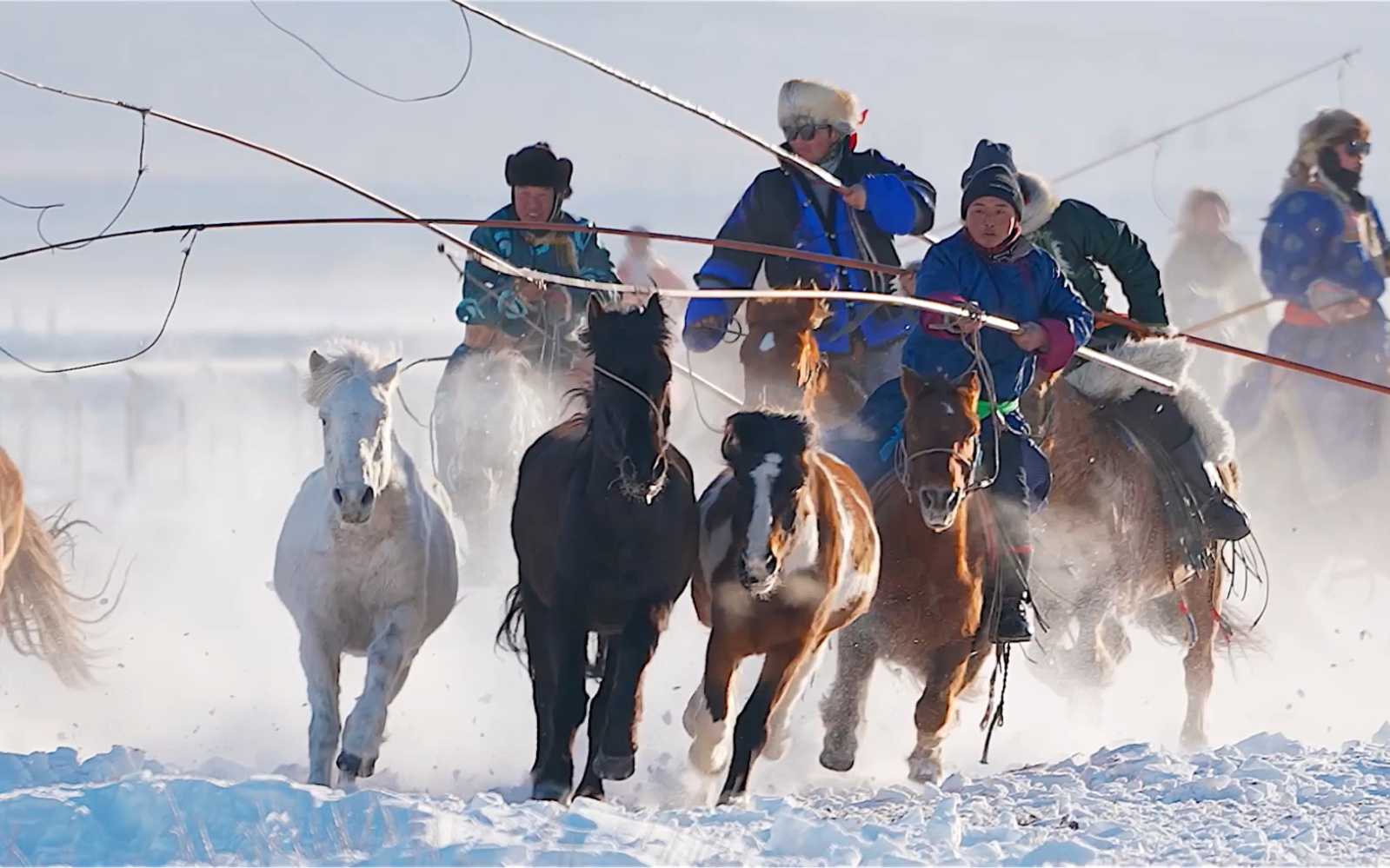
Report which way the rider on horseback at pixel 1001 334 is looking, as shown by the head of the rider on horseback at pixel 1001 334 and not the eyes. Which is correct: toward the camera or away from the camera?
toward the camera

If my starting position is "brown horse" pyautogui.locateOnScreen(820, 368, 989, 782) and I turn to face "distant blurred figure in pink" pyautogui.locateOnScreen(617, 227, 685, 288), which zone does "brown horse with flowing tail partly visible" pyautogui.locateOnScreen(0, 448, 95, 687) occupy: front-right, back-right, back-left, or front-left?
front-left

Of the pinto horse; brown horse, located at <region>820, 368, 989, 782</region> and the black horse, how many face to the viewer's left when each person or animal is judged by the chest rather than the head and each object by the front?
0

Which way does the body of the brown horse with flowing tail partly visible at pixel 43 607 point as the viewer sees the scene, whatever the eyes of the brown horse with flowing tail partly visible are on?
to the viewer's left

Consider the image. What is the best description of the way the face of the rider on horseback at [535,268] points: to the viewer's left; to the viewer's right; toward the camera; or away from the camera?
toward the camera

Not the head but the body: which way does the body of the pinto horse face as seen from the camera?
toward the camera

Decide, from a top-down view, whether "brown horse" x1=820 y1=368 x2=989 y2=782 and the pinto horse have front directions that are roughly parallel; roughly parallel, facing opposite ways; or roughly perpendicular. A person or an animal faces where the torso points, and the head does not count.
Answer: roughly parallel

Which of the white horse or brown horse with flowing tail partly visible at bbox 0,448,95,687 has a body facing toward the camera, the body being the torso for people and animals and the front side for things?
the white horse

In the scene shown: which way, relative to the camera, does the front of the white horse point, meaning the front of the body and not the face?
toward the camera

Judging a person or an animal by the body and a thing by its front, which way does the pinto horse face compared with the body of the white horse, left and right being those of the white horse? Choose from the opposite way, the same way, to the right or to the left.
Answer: the same way

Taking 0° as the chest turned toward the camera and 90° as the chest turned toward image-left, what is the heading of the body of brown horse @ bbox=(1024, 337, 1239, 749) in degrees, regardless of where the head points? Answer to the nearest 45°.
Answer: approximately 45°
